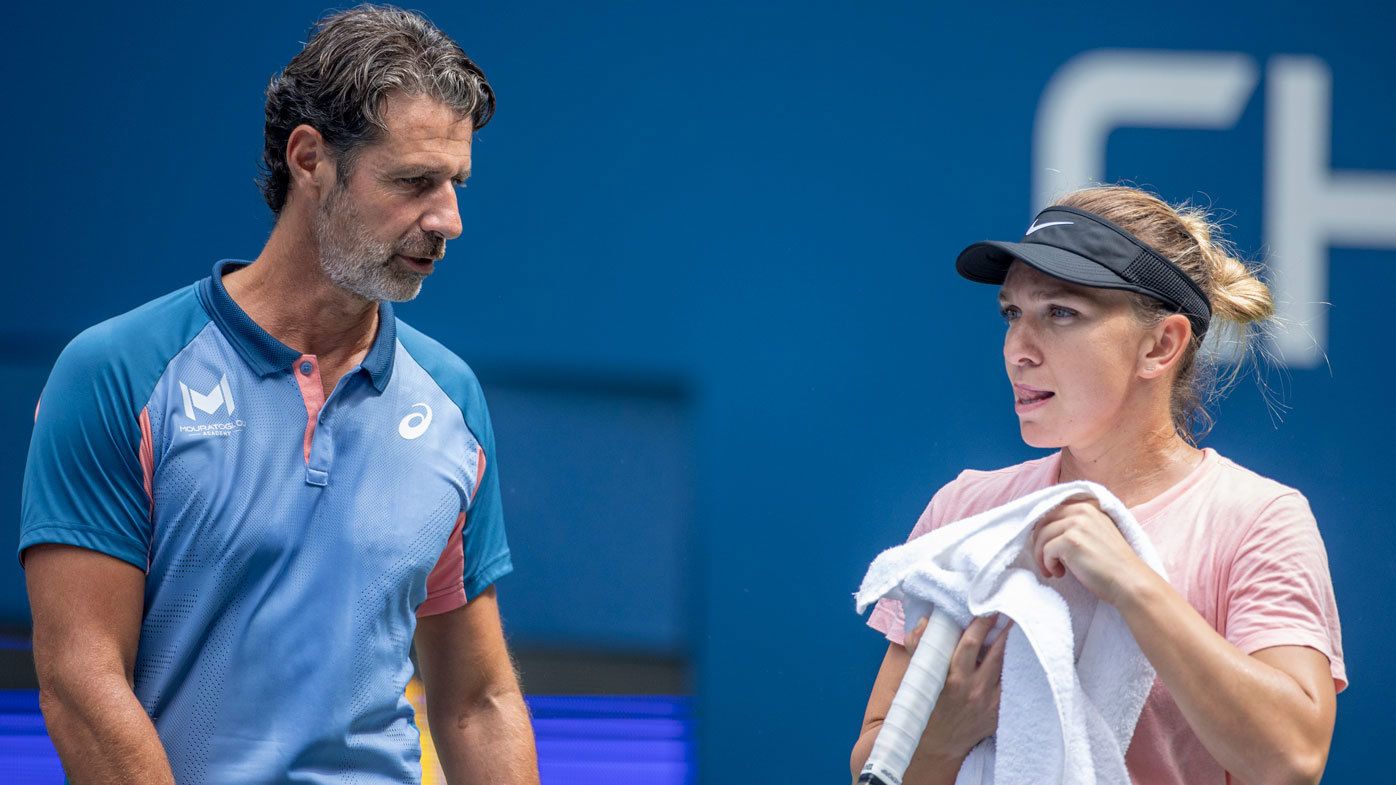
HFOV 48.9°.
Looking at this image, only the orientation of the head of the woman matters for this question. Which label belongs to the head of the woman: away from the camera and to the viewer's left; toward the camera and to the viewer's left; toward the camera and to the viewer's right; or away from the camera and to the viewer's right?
toward the camera and to the viewer's left

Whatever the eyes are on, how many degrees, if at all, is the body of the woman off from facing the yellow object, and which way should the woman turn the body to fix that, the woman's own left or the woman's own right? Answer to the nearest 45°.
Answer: approximately 90° to the woman's own right

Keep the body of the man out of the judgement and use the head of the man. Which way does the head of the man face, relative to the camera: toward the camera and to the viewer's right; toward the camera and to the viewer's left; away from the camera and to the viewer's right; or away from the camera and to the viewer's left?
toward the camera and to the viewer's right

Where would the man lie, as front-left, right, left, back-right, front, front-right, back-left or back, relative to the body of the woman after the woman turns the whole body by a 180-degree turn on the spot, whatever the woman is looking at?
back-left

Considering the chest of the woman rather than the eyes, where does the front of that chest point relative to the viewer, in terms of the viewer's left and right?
facing the viewer and to the left of the viewer
